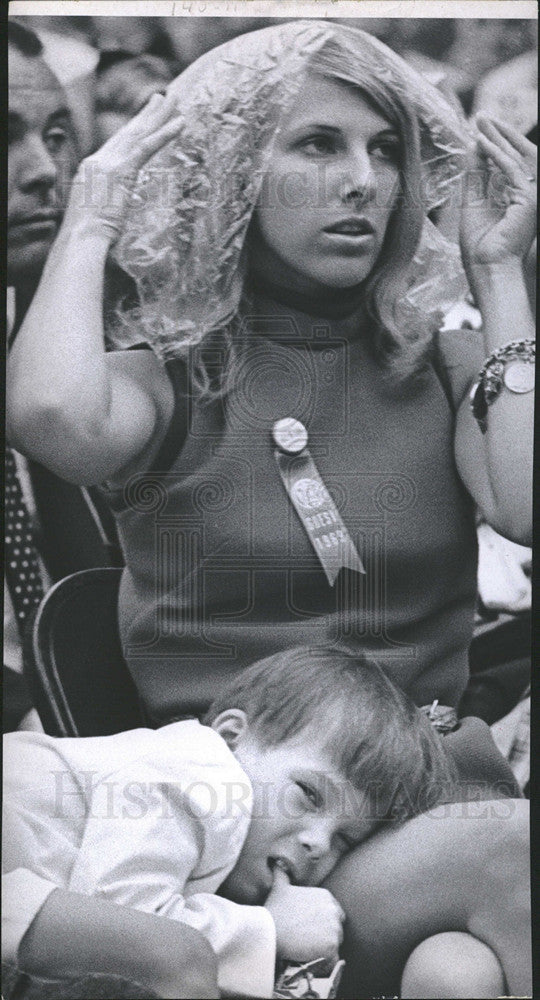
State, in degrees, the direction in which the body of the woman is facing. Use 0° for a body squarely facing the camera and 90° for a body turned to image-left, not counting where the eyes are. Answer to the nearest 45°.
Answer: approximately 0°
